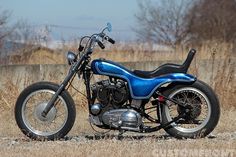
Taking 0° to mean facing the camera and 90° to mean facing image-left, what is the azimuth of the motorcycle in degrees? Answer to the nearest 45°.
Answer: approximately 90°
